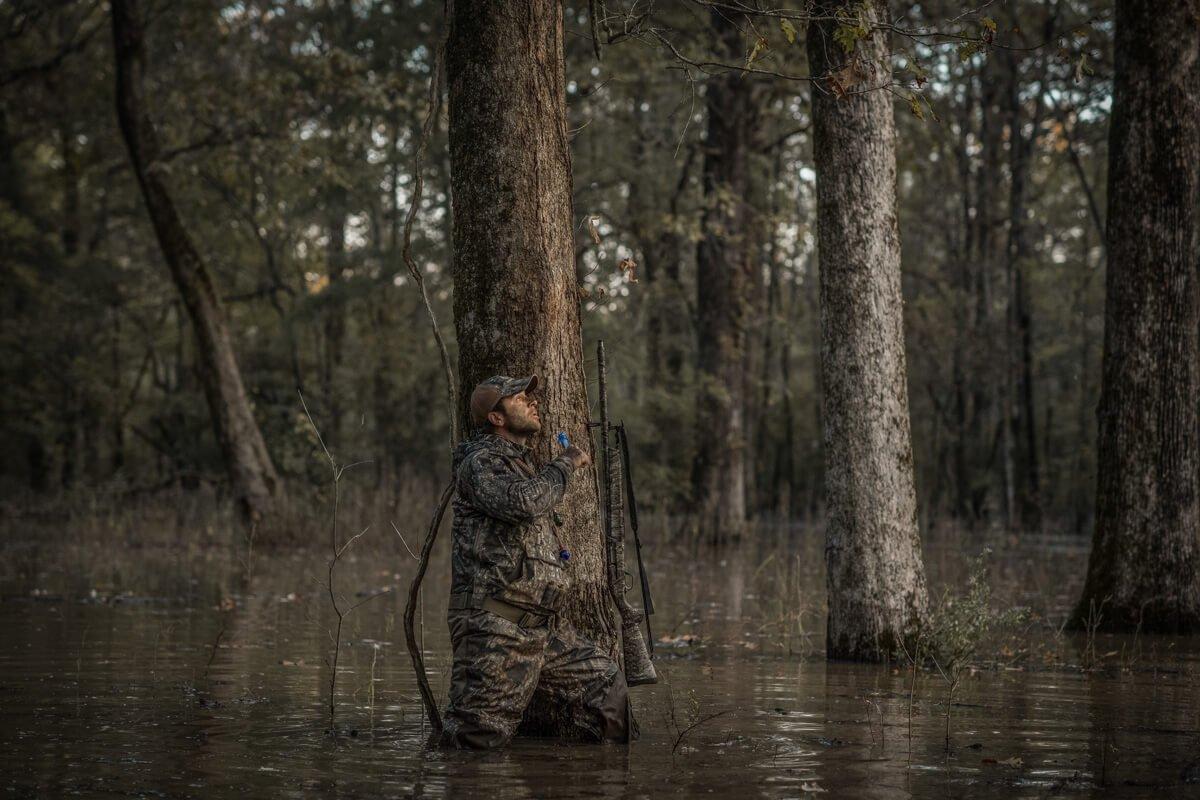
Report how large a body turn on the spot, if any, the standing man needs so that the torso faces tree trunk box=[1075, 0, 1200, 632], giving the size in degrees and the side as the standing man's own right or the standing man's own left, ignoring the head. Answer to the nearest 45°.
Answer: approximately 45° to the standing man's own left

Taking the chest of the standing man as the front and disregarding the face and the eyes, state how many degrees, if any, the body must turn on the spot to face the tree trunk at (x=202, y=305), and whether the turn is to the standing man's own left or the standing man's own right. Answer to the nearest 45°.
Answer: approximately 90° to the standing man's own left

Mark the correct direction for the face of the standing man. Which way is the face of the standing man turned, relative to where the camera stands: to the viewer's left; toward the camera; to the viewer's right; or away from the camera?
to the viewer's right

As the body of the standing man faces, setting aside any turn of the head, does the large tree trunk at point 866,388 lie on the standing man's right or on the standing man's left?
on the standing man's left

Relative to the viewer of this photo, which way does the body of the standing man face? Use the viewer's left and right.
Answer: facing to the right of the viewer
